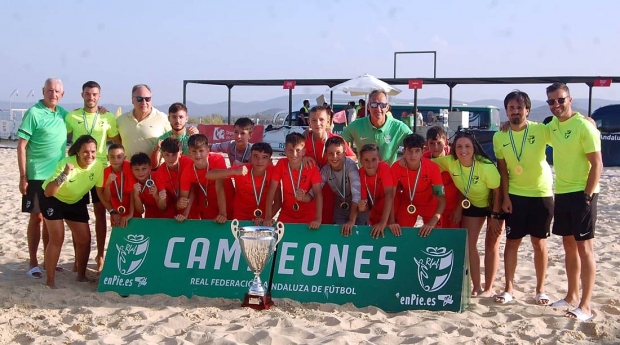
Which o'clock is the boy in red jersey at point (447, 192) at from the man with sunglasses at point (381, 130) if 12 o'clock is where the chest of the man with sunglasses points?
The boy in red jersey is roughly at 10 o'clock from the man with sunglasses.

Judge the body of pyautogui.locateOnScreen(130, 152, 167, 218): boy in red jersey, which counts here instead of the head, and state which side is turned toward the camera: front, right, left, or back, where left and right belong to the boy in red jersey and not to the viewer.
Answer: front

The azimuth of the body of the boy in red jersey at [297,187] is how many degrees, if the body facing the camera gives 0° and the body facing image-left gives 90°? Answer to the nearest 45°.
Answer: approximately 0°

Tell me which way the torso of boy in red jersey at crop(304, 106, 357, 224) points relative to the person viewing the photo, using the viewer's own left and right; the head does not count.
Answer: facing the viewer

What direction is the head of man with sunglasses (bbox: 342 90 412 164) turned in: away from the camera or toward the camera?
toward the camera

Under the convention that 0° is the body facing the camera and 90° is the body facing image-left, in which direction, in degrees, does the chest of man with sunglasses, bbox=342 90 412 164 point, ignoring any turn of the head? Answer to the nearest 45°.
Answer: approximately 0°

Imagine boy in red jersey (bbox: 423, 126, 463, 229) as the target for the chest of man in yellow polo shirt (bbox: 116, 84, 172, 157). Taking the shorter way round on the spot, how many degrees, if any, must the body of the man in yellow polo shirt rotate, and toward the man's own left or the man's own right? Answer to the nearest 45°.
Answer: approximately 45° to the man's own left

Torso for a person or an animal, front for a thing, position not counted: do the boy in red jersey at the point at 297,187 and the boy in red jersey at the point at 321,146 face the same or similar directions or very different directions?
same or similar directions

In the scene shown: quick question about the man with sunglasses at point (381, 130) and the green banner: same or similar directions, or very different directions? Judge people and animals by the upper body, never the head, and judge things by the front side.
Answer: same or similar directions

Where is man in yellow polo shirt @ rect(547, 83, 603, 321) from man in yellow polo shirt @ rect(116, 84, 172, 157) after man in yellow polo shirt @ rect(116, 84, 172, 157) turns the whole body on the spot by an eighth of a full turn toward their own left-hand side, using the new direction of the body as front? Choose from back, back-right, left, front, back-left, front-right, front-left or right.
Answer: front

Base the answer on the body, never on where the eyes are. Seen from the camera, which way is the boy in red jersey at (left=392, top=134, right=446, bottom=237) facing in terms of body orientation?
toward the camera

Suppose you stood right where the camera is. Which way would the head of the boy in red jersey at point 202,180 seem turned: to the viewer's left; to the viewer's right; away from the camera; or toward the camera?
toward the camera

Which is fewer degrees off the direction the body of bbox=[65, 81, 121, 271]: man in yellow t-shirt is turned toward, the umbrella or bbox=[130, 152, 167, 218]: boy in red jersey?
the boy in red jersey

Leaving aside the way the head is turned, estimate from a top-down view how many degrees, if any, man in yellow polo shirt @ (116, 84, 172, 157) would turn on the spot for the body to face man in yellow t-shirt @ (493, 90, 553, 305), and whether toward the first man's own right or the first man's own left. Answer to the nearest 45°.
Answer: approximately 45° to the first man's own left
